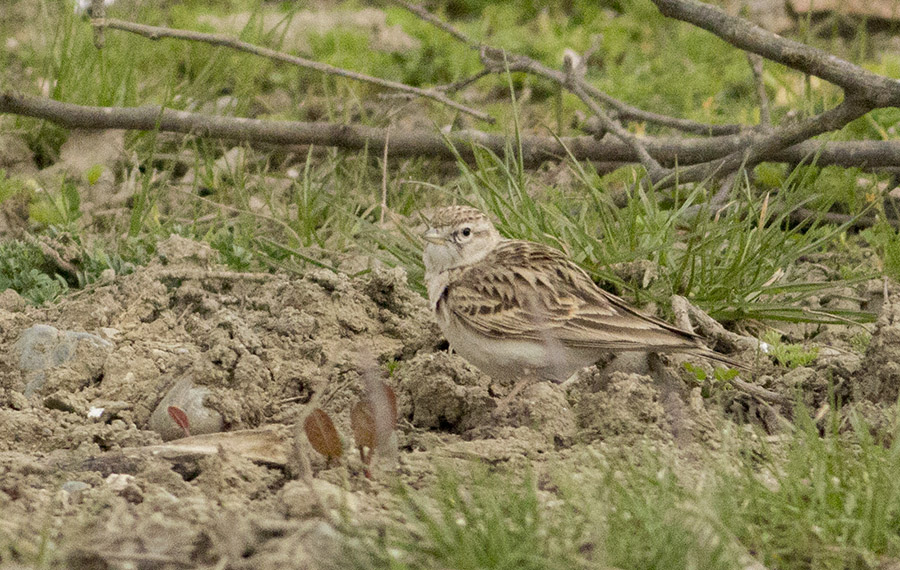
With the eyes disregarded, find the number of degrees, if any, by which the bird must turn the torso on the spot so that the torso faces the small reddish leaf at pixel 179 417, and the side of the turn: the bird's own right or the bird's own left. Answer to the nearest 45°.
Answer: approximately 45° to the bird's own left

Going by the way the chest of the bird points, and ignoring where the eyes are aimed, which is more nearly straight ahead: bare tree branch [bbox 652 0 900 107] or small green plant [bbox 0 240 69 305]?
the small green plant

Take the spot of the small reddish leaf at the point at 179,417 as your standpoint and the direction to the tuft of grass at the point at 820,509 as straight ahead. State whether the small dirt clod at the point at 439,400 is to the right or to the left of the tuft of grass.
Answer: left

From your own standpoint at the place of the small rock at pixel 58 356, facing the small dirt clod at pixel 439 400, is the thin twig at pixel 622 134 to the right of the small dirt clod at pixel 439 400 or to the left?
left

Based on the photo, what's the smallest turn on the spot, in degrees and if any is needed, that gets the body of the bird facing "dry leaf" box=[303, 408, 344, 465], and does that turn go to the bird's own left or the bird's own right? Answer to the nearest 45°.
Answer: approximately 45° to the bird's own left

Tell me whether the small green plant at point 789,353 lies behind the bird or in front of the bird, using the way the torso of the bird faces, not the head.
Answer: behind

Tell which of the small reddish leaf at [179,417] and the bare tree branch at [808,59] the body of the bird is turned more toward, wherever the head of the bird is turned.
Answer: the small reddish leaf

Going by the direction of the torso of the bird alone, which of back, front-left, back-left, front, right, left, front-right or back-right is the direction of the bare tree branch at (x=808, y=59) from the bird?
back-right

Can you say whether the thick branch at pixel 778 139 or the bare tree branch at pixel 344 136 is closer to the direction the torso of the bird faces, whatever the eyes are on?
the bare tree branch

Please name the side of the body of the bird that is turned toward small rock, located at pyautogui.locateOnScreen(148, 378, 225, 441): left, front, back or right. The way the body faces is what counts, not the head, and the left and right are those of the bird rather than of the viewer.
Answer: front

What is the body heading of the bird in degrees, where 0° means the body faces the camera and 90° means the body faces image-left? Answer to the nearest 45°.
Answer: approximately 90°

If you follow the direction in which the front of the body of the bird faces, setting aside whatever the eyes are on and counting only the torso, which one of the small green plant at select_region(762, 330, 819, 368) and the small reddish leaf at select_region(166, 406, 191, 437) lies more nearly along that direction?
the small reddish leaf

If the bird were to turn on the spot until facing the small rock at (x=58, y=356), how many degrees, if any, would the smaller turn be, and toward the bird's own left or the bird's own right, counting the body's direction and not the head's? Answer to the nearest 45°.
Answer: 0° — it already faces it

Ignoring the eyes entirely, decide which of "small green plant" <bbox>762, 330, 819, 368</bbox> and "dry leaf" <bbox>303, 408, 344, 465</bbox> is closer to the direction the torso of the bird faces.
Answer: the dry leaf
